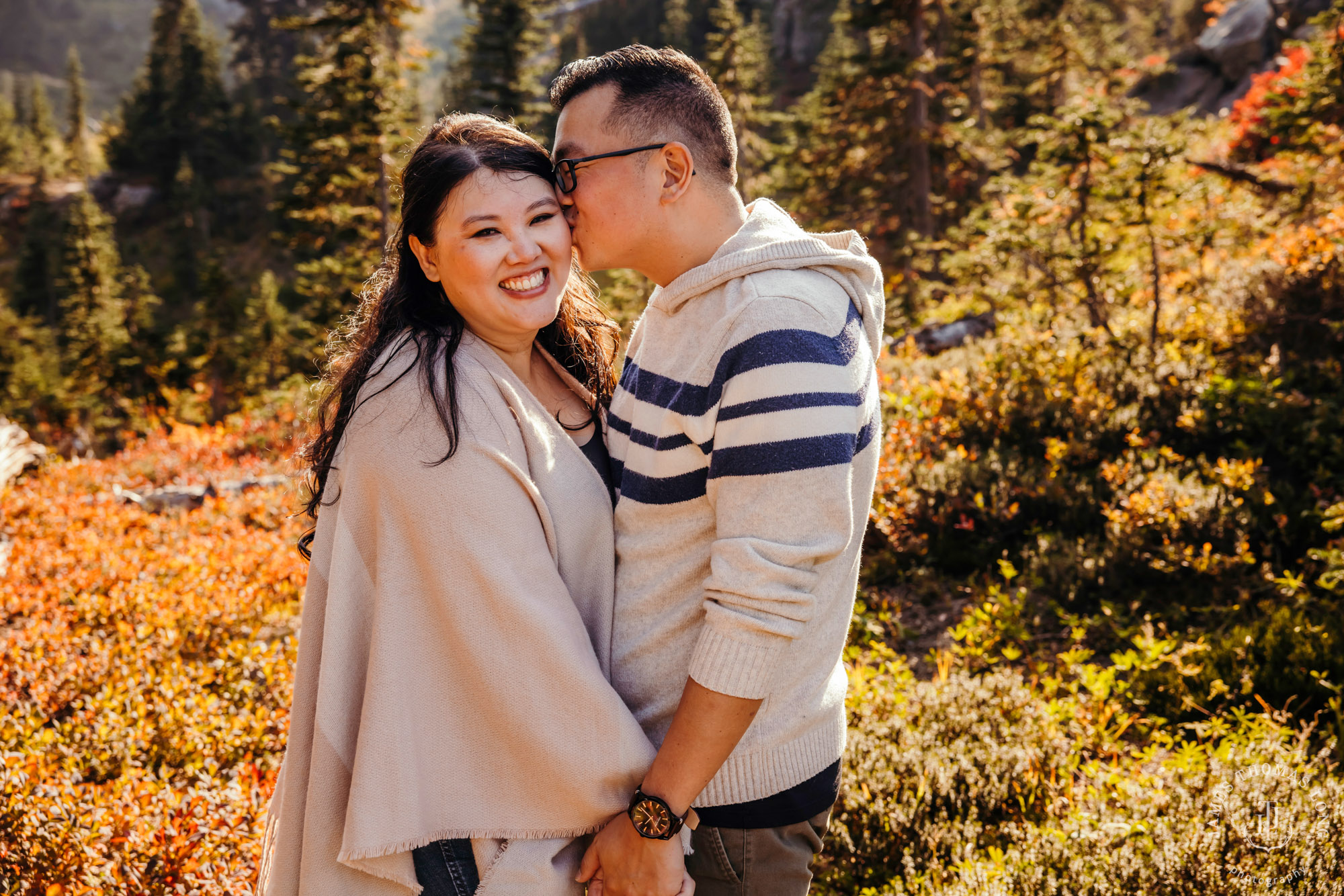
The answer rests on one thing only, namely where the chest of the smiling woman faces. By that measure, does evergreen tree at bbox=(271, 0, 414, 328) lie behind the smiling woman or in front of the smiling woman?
behind

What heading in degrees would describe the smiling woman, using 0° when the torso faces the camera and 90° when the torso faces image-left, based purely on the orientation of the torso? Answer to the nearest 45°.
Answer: approximately 315°

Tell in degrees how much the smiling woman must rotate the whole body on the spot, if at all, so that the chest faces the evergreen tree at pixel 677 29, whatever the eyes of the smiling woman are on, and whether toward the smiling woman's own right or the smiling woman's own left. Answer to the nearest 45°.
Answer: approximately 135° to the smiling woman's own left

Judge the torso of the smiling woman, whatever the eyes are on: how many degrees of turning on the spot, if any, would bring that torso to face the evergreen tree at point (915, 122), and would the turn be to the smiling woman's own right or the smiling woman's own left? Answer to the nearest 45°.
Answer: approximately 90° to the smiling woman's own left

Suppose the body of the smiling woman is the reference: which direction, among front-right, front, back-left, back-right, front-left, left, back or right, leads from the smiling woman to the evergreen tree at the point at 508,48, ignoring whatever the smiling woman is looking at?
back-left

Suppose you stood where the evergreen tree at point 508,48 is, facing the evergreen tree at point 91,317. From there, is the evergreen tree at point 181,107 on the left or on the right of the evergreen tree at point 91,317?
right
